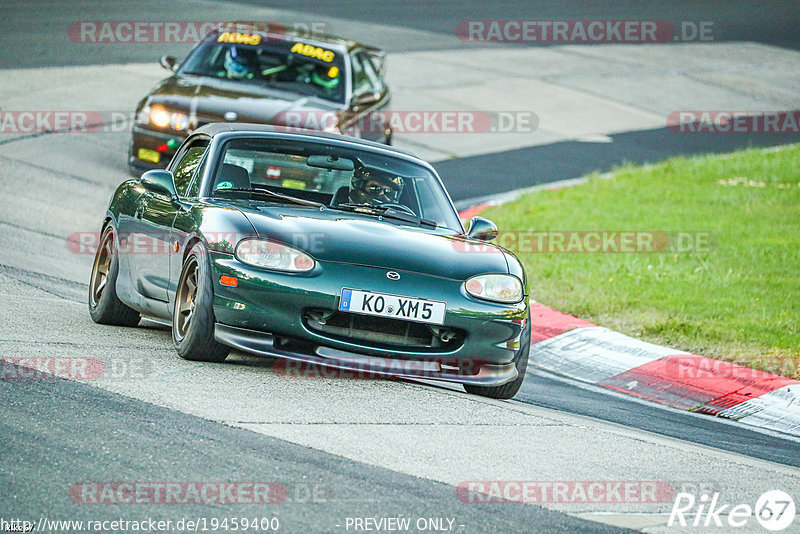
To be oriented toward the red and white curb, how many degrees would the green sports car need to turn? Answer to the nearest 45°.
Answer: approximately 90° to its left

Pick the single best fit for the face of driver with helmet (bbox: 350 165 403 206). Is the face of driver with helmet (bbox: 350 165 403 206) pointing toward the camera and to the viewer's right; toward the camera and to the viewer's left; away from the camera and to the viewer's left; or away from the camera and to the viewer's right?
toward the camera and to the viewer's right

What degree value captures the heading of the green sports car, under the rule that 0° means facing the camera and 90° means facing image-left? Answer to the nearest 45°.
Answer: approximately 315°

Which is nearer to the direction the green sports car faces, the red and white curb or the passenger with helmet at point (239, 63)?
the red and white curb

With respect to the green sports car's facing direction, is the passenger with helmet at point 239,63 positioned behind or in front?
behind
